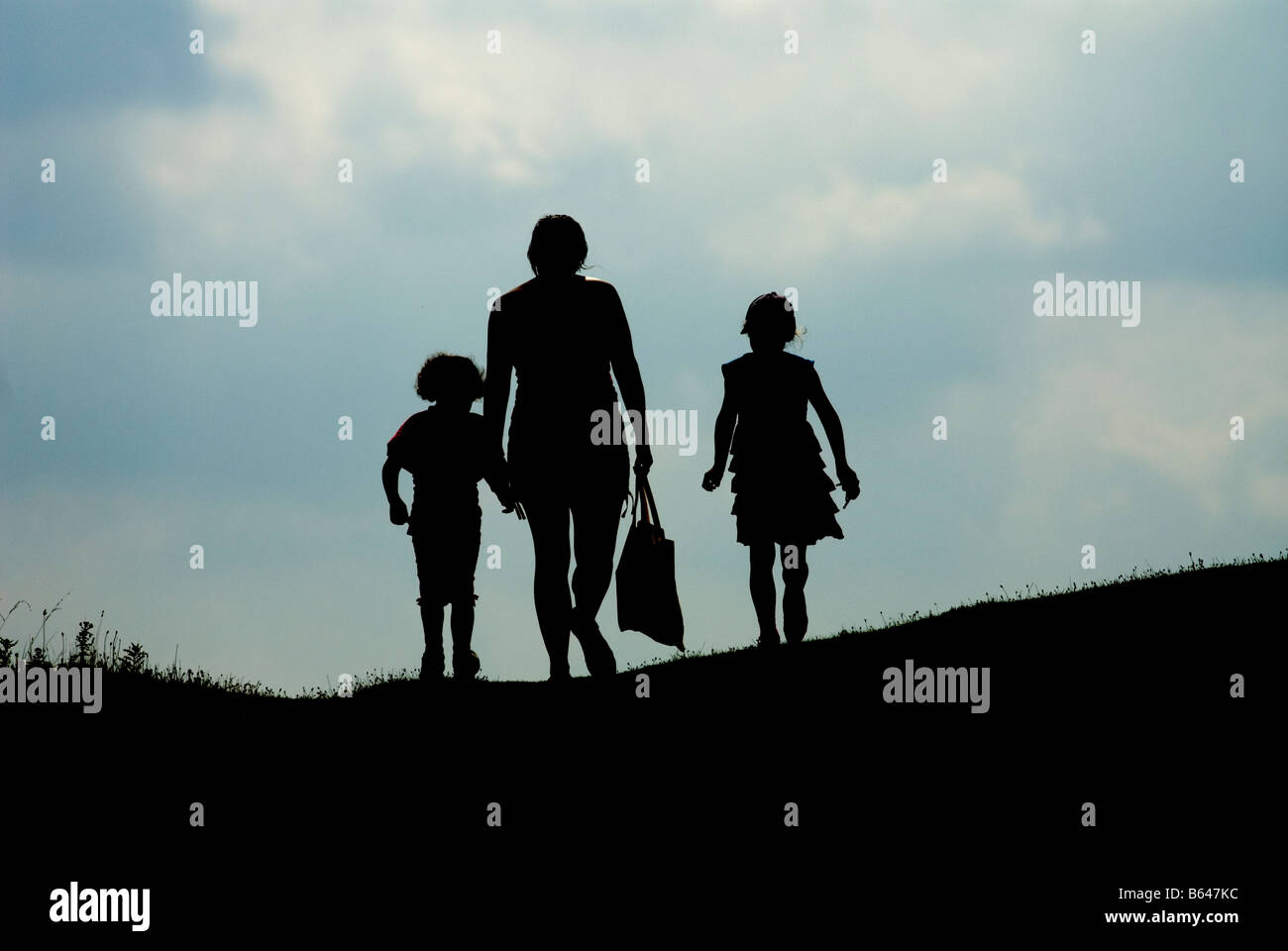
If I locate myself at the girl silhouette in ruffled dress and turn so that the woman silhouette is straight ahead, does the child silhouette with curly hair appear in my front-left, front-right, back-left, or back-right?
front-right

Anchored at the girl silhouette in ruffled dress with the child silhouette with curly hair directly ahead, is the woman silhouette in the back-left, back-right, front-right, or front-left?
front-left
